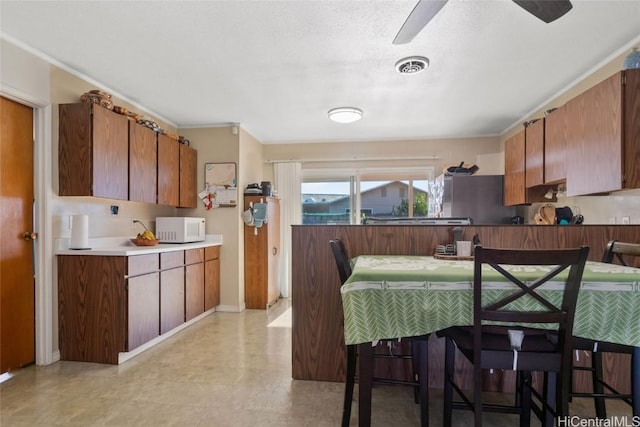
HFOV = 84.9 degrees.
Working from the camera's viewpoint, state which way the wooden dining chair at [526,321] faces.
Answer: facing away from the viewer and to the left of the viewer

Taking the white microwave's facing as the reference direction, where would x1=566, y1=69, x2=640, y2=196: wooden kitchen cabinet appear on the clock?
The wooden kitchen cabinet is roughly at 12 o'clock from the white microwave.

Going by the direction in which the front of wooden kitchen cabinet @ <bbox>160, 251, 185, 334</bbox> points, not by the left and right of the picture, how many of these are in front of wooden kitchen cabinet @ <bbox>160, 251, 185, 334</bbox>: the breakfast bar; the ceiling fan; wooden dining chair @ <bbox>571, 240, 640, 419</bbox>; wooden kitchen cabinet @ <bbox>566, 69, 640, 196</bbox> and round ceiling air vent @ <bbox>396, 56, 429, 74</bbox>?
5

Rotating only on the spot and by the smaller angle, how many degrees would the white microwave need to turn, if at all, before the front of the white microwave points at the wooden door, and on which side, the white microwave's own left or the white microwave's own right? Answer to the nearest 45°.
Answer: approximately 90° to the white microwave's own right

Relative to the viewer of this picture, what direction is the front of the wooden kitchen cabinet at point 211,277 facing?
facing the viewer and to the right of the viewer

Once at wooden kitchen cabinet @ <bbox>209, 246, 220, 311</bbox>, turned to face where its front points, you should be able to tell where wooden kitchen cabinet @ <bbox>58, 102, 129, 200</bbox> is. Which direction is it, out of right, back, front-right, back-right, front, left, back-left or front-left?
right

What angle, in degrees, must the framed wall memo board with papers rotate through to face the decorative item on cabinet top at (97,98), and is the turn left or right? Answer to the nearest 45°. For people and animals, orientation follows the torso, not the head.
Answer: approximately 45° to its right

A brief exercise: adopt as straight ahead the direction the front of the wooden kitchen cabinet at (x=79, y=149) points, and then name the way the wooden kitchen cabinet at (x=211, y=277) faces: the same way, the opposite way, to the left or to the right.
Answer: the same way

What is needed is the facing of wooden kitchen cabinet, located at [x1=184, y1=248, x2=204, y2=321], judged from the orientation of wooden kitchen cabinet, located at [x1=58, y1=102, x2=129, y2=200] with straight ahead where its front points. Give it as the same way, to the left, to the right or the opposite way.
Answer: the same way

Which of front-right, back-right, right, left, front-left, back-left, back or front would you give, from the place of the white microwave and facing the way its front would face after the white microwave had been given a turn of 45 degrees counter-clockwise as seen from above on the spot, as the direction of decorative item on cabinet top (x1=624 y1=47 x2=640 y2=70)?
front-right

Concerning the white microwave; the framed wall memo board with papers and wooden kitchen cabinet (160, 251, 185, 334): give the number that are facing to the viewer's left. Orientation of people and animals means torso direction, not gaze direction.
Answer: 0

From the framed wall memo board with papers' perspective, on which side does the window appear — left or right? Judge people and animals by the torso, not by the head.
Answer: on its left

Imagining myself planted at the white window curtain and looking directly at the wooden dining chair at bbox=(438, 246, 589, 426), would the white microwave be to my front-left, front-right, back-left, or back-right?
front-right

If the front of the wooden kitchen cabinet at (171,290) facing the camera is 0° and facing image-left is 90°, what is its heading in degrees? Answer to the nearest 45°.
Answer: approximately 315°

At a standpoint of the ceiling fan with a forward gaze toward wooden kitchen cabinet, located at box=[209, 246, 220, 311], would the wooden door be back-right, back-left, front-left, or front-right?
front-left

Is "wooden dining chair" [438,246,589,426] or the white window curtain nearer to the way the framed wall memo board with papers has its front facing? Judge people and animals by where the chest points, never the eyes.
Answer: the wooden dining chair
